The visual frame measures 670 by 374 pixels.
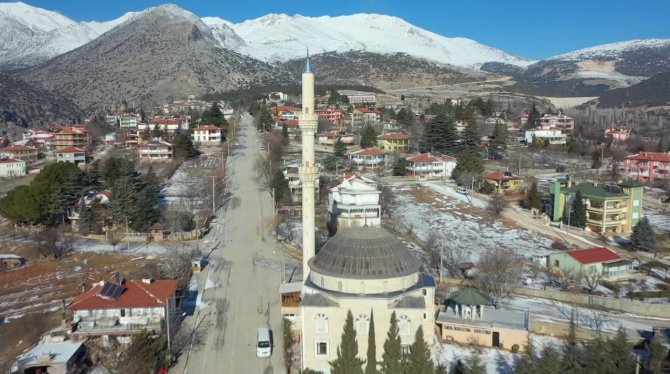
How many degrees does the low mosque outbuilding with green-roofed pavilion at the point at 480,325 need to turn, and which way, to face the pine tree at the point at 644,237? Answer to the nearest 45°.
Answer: approximately 135° to its left

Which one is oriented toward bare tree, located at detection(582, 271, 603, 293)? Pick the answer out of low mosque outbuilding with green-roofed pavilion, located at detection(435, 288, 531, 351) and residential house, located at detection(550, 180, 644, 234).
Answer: residential house, located at detection(550, 180, 644, 234)

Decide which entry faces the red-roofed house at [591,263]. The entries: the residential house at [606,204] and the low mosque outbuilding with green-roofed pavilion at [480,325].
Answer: the residential house at [606,204]

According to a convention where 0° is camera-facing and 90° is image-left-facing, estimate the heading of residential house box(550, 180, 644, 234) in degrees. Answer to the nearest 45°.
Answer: approximately 0°

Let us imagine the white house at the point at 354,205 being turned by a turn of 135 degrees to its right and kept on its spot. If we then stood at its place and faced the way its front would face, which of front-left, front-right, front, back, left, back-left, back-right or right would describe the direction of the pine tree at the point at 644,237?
back-right

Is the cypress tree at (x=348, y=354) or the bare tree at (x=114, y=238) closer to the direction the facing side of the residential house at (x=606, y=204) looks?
the cypress tree

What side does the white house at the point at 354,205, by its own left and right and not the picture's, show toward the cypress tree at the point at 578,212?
left

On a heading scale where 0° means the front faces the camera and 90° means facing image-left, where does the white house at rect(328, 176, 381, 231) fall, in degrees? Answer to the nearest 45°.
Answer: approximately 0°

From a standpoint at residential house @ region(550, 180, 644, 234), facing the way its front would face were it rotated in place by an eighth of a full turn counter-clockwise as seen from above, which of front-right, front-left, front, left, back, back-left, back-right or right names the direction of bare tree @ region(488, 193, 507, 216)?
back-right

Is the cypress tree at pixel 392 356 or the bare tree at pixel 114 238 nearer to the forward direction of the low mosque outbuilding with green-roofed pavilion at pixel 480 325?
the cypress tree

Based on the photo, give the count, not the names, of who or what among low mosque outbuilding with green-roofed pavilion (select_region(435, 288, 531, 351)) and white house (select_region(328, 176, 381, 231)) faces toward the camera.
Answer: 2
